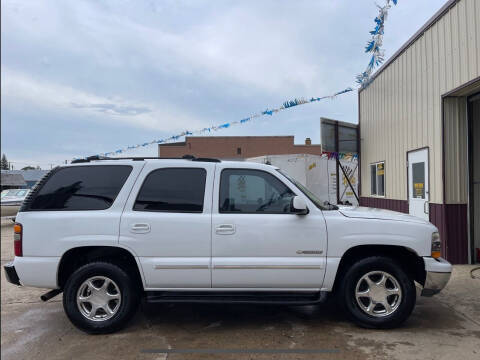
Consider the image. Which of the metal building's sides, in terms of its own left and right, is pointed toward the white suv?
front

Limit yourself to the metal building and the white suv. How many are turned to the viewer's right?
1

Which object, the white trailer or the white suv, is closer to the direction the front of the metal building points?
the white suv

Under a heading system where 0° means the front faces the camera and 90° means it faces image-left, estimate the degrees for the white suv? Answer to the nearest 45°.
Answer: approximately 270°

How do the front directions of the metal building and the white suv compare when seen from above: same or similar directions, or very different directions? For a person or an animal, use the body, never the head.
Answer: very different directions

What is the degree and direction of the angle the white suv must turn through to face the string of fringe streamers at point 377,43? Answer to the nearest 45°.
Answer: approximately 45° to its left

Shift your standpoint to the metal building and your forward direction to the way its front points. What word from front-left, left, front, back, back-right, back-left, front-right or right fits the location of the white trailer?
right

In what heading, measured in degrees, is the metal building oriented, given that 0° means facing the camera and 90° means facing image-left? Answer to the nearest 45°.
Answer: approximately 45°

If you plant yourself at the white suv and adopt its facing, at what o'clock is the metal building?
The metal building is roughly at 11 o'clock from the white suv.

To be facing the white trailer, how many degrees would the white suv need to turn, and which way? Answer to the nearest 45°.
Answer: approximately 90° to its left
